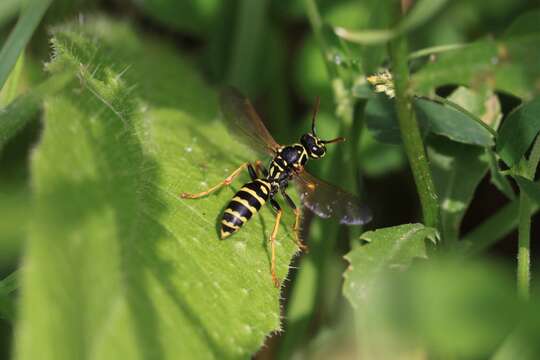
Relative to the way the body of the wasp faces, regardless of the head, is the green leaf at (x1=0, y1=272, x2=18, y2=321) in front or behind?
behind

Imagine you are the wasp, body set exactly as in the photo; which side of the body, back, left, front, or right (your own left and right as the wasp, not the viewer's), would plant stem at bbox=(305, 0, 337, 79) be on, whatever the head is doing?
front

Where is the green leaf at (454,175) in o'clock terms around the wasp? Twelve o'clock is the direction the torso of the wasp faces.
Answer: The green leaf is roughly at 2 o'clock from the wasp.

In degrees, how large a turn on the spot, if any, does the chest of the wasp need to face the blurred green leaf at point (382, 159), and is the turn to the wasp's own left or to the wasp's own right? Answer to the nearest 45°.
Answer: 0° — it already faces it

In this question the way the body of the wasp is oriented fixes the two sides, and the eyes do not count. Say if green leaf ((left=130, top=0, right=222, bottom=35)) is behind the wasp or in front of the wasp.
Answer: in front

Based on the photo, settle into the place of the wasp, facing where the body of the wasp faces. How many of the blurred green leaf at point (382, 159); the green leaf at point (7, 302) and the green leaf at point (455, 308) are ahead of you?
1

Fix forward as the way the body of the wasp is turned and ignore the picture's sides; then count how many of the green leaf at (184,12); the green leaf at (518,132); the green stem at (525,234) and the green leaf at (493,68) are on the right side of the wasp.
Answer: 3

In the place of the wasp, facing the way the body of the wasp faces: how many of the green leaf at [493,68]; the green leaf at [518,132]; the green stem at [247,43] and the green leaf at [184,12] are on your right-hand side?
2

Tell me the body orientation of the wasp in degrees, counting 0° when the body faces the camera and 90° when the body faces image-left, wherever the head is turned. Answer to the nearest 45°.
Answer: approximately 225°

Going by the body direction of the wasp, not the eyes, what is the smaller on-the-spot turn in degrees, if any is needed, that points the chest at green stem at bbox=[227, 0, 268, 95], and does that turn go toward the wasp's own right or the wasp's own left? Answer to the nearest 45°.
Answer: approximately 45° to the wasp's own left
